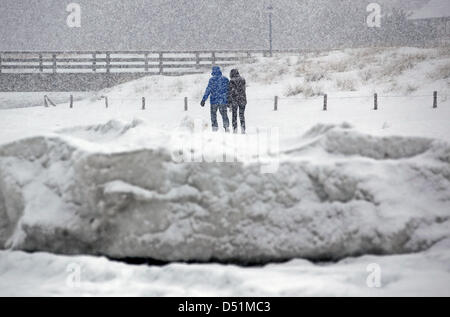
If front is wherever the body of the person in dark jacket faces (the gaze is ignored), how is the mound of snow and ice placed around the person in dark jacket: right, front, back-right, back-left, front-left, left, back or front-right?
back

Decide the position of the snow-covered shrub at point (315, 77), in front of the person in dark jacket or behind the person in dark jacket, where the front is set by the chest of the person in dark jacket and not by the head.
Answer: in front

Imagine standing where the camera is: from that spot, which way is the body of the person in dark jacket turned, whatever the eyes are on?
away from the camera

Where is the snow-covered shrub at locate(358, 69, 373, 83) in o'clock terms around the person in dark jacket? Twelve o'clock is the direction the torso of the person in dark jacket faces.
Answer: The snow-covered shrub is roughly at 1 o'clock from the person in dark jacket.

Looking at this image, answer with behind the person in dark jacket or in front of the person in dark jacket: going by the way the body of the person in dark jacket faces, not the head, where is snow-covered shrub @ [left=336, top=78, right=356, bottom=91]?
in front

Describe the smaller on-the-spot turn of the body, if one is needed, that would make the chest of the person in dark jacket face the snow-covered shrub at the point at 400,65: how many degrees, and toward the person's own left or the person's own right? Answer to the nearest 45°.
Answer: approximately 45° to the person's own right

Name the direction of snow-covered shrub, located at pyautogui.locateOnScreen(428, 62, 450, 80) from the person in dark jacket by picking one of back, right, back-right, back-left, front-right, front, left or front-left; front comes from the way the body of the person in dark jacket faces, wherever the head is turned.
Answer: front-right

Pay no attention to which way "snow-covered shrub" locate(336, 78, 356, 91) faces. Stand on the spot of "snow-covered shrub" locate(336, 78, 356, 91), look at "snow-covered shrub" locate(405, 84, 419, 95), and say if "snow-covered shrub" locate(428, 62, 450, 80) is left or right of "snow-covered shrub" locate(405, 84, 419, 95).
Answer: left
